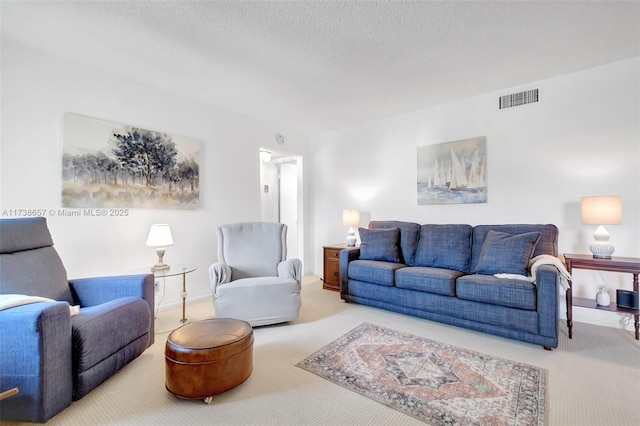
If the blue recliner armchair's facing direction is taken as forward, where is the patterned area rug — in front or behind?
in front

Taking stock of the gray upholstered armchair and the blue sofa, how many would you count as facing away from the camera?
0

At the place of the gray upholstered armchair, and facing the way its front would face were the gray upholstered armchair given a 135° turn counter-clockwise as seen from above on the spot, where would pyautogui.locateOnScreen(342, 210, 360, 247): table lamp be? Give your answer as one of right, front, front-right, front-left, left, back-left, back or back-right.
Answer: front

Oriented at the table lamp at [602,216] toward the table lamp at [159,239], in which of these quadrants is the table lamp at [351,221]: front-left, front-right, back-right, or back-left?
front-right

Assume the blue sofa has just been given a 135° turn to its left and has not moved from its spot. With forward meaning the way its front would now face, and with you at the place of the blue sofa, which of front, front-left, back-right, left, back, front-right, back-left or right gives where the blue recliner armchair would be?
back-right

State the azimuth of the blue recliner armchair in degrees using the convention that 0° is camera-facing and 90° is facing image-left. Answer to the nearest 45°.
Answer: approximately 315°

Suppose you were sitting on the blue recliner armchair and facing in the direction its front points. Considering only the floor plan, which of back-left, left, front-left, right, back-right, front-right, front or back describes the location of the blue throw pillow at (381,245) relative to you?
front-left

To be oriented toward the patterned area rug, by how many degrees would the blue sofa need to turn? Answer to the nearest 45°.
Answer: approximately 45° to its left

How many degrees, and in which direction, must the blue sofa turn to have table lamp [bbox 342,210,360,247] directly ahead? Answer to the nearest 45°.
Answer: approximately 90° to its right

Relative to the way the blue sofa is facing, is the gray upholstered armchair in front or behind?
in front

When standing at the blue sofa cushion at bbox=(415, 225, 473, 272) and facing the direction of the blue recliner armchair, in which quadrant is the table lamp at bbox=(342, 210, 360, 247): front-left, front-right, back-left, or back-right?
front-right

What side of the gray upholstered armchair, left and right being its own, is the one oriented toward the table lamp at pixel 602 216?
left

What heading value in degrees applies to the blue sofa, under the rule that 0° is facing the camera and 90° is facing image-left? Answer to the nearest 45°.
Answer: approximately 45°

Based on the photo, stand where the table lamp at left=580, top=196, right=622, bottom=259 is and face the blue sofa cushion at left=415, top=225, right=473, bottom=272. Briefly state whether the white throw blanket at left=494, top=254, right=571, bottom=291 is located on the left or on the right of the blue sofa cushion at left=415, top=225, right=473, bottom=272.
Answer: left

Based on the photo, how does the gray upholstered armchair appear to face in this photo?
toward the camera

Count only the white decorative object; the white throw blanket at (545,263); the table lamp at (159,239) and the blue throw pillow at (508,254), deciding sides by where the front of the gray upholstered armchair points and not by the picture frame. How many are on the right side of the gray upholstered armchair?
1
